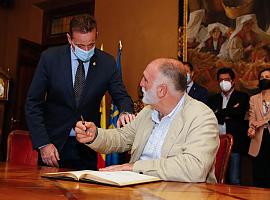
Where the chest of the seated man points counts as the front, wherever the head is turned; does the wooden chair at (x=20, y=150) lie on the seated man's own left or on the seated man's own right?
on the seated man's own right

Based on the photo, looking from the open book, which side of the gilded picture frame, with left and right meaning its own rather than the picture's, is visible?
front

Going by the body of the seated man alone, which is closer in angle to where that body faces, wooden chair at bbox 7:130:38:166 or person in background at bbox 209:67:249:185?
the wooden chair

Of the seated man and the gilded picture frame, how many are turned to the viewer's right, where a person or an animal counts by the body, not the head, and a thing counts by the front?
0

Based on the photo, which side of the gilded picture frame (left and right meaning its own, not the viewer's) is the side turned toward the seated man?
front

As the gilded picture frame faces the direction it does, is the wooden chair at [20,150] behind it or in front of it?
in front

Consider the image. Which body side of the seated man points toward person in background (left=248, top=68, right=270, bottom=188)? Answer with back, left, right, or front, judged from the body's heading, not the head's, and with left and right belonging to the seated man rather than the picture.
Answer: back

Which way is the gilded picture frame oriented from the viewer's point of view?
toward the camera

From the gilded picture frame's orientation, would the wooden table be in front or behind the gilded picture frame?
in front

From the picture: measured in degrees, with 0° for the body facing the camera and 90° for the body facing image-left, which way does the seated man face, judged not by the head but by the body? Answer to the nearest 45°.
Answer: approximately 45°
